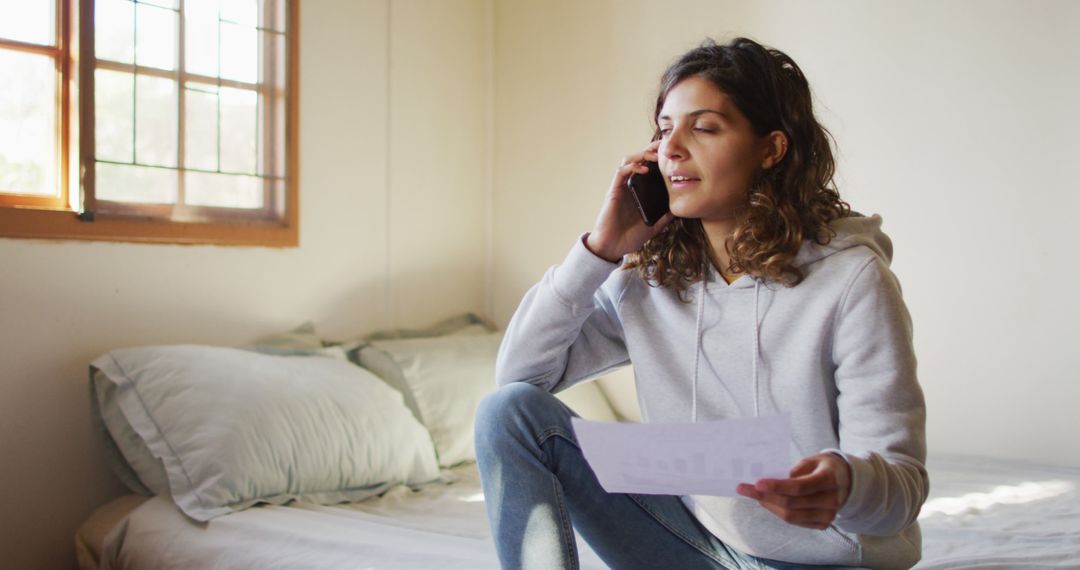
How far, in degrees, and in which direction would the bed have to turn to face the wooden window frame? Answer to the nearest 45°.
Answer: approximately 135° to its right

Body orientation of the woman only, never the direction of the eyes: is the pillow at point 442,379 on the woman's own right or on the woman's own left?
on the woman's own right

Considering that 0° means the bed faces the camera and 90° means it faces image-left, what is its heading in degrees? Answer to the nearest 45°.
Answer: approximately 315°

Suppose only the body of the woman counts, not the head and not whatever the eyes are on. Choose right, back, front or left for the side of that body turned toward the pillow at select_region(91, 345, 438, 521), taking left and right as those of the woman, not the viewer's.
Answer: right

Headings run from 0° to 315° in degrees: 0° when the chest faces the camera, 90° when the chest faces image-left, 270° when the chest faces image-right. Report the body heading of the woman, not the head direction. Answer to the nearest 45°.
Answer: approximately 45°

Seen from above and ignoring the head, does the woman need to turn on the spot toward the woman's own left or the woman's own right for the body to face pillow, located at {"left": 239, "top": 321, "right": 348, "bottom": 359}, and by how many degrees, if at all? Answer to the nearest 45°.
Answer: approximately 90° to the woman's own right
